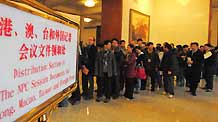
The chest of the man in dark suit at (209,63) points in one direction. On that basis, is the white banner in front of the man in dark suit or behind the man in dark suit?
in front

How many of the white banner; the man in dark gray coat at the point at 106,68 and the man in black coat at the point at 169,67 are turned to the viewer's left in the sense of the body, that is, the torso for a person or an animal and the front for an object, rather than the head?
1

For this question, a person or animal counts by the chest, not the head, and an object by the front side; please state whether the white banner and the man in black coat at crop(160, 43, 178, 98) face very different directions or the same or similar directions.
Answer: very different directions

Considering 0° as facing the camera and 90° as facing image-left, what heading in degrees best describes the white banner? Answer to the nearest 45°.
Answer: approximately 315°

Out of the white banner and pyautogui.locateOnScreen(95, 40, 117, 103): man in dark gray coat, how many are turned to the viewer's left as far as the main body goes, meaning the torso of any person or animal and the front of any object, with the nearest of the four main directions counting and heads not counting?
0

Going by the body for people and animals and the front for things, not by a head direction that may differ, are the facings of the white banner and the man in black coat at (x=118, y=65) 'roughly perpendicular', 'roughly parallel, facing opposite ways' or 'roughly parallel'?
roughly perpendicular

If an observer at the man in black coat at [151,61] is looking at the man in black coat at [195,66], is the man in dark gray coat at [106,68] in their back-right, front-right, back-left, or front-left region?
back-right

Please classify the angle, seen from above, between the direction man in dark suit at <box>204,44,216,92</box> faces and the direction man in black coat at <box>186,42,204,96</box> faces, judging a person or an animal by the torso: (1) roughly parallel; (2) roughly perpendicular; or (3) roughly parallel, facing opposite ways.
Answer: roughly parallel

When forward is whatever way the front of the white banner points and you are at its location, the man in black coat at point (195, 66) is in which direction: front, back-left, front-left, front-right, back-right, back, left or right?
left
